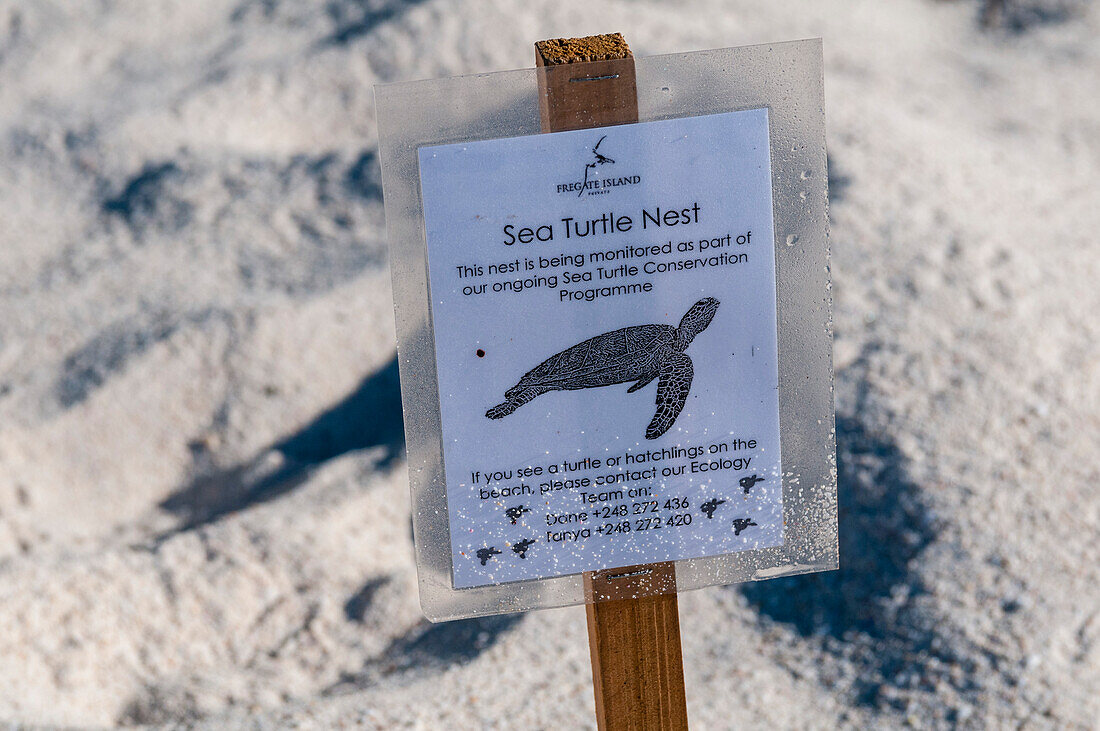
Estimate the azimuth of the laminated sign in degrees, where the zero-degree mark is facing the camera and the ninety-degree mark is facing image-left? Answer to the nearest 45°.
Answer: approximately 0°
